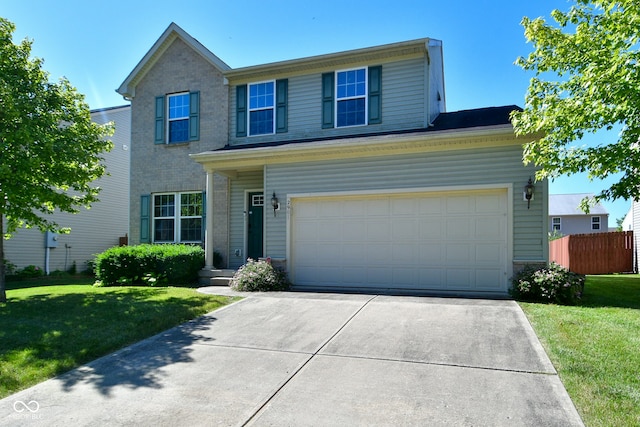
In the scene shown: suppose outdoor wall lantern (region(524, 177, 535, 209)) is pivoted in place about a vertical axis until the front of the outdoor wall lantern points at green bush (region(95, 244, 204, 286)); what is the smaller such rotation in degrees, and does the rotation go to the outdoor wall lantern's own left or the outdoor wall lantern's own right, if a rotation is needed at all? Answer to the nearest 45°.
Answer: approximately 90° to the outdoor wall lantern's own right

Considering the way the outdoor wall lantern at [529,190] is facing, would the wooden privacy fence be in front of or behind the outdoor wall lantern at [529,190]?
behind

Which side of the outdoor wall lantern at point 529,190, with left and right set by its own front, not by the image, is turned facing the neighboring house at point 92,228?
right

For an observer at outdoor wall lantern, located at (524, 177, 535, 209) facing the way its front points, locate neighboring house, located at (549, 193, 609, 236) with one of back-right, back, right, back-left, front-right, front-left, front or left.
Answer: back

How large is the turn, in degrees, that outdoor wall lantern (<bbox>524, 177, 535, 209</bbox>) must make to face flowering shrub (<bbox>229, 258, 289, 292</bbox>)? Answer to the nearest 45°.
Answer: approximately 90° to its right

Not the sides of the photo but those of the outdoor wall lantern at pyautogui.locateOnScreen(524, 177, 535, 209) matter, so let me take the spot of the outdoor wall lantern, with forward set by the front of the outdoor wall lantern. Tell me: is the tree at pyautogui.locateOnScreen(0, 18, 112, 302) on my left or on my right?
on my right

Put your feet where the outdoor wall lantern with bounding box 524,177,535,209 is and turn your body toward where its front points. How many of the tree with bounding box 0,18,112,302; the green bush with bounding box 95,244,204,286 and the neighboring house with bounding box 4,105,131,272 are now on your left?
0

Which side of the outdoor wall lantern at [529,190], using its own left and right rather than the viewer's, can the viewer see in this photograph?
front
